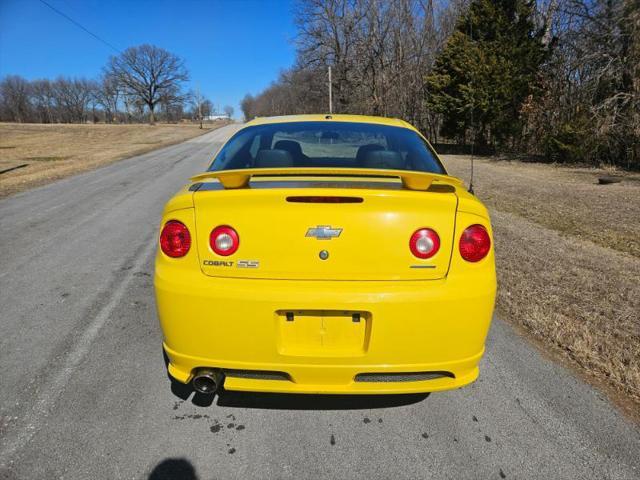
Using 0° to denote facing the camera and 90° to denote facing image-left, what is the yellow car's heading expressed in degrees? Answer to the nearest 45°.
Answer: approximately 180°
